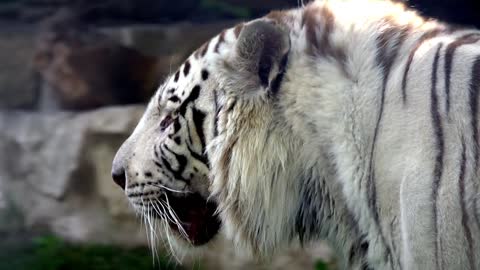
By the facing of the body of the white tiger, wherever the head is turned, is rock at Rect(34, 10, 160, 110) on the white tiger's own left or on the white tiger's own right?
on the white tiger's own right

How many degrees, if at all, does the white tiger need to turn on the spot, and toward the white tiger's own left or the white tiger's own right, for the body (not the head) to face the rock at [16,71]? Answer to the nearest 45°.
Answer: approximately 45° to the white tiger's own right

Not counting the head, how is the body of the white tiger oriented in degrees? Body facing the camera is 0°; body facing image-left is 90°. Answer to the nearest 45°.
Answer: approximately 90°
